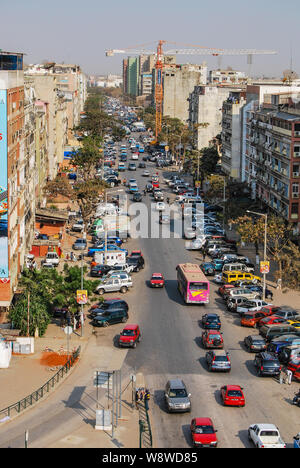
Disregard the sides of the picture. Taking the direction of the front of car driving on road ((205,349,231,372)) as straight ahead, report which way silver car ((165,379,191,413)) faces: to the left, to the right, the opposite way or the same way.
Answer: the opposite way

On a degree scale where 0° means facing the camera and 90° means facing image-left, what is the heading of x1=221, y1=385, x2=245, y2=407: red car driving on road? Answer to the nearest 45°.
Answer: approximately 180°

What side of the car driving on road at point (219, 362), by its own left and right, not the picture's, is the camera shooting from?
back

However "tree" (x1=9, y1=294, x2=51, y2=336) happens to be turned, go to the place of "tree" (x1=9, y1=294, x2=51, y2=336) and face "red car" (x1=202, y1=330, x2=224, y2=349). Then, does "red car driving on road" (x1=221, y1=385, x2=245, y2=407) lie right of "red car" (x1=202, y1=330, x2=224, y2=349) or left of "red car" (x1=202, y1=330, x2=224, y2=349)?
right

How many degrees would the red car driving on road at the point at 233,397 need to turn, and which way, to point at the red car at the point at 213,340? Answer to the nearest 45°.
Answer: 0° — it already faces it

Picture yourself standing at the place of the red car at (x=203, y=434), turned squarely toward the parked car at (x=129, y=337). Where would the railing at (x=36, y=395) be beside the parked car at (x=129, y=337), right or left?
left

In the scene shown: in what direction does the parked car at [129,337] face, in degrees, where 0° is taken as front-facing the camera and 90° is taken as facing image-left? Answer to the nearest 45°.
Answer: approximately 45°

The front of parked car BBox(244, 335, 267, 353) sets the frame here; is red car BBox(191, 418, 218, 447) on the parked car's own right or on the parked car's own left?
on the parked car's own left

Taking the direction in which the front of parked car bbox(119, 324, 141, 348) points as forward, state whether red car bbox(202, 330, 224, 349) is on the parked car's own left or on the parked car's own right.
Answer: on the parked car's own left

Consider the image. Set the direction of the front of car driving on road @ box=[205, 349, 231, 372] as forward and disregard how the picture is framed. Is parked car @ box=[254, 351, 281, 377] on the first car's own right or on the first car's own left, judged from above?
on the first car's own right

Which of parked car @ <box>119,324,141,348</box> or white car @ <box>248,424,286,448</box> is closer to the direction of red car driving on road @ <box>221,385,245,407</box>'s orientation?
the parked car

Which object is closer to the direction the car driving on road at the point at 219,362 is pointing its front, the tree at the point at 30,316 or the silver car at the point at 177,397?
the tree

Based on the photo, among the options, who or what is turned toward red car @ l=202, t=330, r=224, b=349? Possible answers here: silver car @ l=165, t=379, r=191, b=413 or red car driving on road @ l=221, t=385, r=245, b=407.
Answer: the red car driving on road

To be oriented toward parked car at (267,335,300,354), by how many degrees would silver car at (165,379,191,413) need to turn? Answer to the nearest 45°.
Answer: approximately 135° to its left
